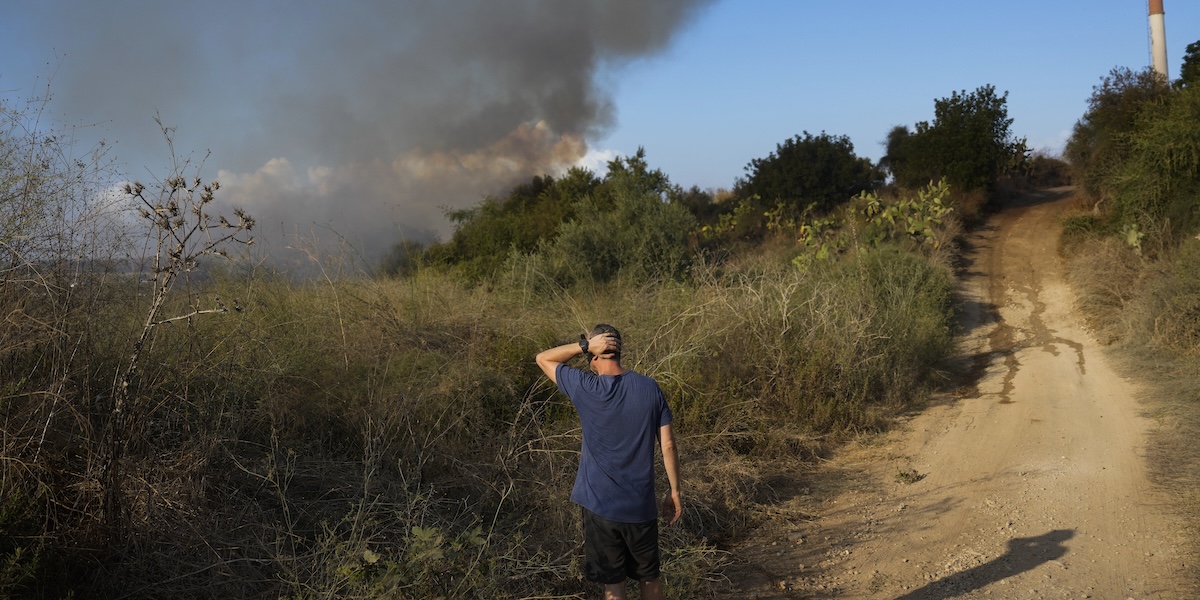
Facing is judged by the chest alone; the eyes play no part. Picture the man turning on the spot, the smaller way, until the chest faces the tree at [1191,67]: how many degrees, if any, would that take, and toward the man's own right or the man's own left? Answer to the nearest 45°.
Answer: approximately 45° to the man's own right

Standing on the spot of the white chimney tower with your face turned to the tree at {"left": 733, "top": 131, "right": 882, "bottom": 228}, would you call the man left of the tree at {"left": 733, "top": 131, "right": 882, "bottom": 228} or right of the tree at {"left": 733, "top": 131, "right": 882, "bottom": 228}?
left

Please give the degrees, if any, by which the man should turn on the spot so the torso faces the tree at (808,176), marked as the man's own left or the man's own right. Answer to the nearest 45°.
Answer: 0° — they already face it

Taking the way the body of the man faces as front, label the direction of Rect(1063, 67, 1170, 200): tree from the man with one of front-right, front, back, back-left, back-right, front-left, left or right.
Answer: front-right

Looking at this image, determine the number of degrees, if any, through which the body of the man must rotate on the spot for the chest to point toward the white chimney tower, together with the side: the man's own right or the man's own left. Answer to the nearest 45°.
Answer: approximately 45° to the man's own right

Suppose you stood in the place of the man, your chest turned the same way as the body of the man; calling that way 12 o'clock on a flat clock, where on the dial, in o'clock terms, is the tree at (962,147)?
The tree is roughly at 1 o'clock from the man.

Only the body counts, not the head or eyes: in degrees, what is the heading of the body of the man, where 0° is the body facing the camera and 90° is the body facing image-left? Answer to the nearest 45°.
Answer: approximately 180°
